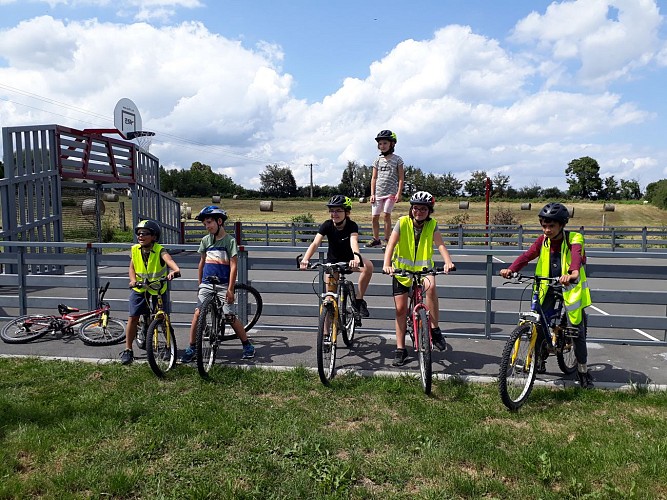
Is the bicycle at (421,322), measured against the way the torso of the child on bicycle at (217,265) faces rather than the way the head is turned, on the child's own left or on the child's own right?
on the child's own left

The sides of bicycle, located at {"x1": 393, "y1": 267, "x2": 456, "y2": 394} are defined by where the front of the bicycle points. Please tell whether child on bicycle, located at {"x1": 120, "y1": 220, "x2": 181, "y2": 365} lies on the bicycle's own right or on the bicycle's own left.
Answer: on the bicycle's own right

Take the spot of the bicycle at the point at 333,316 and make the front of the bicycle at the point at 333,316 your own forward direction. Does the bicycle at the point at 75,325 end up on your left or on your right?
on your right

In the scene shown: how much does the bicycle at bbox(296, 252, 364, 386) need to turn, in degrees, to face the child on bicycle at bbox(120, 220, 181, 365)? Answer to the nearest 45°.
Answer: approximately 90° to its right

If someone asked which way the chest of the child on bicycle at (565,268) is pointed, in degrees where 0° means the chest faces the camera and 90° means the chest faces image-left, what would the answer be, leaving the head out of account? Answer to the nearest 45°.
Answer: approximately 45°

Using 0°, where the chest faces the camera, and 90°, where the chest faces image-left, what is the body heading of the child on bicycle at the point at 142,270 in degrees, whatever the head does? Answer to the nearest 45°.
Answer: approximately 0°

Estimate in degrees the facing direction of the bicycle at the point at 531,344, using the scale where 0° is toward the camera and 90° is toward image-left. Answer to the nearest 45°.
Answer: approximately 45°
